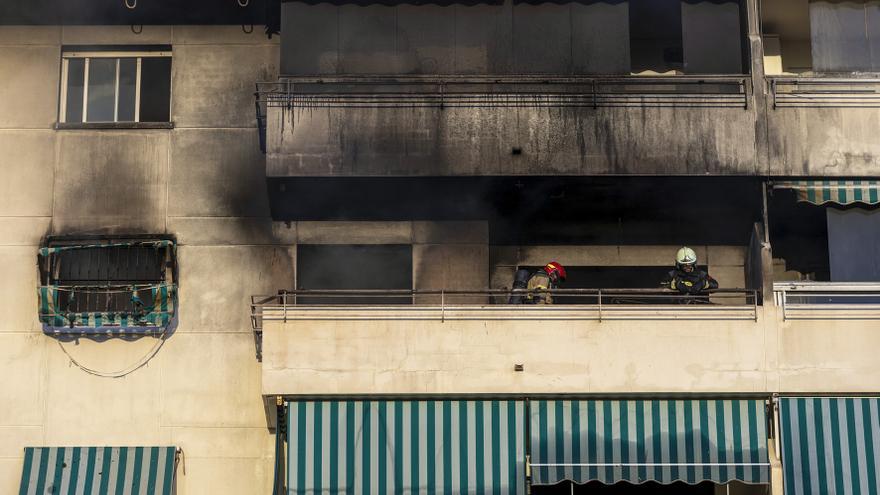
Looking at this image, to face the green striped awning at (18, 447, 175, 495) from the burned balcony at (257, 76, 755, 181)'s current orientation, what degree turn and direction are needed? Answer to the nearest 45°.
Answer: approximately 90° to its right

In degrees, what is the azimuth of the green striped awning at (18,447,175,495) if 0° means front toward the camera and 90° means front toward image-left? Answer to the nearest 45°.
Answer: approximately 0°

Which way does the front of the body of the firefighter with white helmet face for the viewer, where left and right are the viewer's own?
facing the viewer

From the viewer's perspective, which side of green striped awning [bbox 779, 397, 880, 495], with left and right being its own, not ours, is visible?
front

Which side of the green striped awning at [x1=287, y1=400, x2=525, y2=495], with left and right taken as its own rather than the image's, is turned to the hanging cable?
right

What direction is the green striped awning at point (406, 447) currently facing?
toward the camera

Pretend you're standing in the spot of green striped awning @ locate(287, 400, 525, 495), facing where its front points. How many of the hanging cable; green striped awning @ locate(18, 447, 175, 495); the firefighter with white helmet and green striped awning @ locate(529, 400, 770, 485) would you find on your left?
2

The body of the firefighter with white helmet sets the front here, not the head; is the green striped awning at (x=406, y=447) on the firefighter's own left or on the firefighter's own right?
on the firefighter's own right
